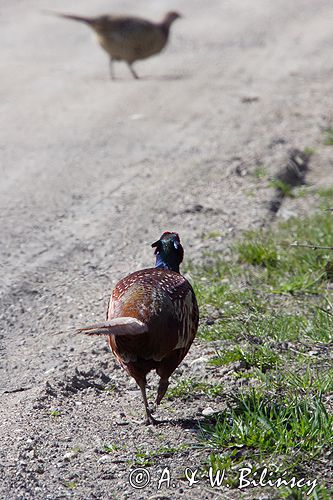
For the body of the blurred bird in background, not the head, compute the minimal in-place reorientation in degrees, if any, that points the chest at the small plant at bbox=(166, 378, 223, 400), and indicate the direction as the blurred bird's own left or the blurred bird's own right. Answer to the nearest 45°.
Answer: approximately 90° to the blurred bird's own right

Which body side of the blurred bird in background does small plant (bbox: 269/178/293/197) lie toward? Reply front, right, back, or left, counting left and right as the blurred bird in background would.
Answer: right

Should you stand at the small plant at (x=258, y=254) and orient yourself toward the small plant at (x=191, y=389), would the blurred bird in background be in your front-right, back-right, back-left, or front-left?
back-right

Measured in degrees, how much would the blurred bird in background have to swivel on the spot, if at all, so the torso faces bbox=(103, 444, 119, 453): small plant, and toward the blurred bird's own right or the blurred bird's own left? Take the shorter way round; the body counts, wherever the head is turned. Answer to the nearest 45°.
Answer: approximately 90° to the blurred bird's own right

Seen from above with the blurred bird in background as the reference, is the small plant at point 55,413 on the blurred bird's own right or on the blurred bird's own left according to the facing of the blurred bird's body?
on the blurred bird's own right

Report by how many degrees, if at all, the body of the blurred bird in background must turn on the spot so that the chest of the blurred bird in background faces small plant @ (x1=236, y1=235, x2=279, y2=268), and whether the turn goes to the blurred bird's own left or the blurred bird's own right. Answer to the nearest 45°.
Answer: approximately 90° to the blurred bird's own right

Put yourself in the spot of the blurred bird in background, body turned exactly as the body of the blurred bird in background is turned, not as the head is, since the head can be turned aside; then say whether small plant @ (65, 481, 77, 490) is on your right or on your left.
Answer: on your right

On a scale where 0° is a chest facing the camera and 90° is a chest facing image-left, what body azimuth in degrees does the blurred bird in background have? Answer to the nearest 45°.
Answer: approximately 270°

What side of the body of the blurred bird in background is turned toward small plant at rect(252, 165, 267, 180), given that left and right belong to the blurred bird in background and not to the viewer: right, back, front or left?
right
